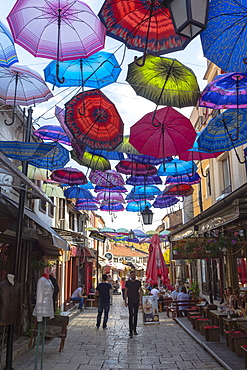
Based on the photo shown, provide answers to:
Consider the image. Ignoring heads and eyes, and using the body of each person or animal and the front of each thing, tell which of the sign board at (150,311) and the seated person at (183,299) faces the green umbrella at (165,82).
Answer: the sign board

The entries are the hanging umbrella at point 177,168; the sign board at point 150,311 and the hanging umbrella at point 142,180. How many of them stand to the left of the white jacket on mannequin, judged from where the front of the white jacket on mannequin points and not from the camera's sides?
3

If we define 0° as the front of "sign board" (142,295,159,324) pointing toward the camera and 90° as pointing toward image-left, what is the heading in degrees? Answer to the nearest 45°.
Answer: approximately 0°

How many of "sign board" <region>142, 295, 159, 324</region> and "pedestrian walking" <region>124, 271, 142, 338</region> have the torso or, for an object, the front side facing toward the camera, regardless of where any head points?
2

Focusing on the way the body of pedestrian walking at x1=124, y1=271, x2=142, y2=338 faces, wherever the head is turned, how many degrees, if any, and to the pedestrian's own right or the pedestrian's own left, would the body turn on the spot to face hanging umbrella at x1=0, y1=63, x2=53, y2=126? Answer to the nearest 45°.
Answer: approximately 45° to the pedestrian's own right

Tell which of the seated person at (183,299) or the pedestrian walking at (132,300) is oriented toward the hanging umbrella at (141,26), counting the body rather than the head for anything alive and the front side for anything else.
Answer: the pedestrian walking

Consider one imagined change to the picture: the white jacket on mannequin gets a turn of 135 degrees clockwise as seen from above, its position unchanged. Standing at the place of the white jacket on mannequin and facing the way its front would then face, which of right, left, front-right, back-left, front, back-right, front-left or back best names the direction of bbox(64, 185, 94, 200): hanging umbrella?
right
